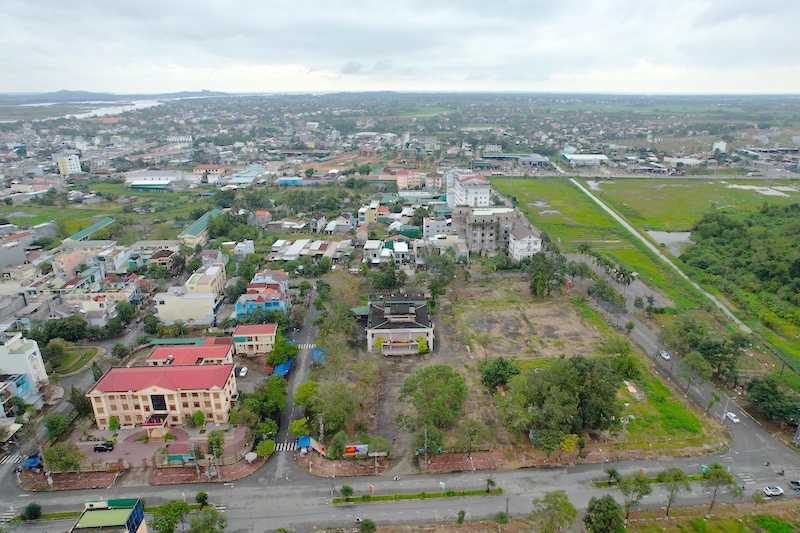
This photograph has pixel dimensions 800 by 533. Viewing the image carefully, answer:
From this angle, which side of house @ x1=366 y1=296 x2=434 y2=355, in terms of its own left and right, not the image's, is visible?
front

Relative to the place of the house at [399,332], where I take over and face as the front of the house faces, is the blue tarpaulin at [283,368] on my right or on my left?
on my right

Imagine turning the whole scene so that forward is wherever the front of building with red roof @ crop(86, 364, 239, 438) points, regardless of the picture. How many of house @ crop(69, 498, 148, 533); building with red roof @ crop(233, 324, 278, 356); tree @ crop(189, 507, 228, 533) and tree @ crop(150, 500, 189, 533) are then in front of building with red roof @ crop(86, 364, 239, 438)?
3

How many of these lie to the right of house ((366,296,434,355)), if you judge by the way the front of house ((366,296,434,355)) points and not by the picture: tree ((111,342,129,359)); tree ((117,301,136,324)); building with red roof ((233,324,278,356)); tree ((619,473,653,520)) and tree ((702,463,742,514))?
3

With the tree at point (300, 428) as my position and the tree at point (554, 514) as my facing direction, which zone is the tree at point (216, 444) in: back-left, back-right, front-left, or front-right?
back-right

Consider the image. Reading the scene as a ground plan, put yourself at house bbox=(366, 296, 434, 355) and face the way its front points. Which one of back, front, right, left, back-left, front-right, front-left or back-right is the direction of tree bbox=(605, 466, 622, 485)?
front-left

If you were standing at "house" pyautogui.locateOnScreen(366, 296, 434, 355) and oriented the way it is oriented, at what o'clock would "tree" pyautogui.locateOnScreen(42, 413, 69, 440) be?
The tree is roughly at 2 o'clock from the house.

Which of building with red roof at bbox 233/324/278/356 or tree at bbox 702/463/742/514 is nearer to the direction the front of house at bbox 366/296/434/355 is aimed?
the tree

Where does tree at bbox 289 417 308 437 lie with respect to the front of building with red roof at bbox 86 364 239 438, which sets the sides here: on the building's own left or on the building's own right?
on the building's own left

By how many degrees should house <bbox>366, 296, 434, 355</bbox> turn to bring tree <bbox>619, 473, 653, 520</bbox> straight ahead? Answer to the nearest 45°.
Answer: approximately 45° to its left

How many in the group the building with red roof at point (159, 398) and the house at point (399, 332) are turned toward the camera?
2

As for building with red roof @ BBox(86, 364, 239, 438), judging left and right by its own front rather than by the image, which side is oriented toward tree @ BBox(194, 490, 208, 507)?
front

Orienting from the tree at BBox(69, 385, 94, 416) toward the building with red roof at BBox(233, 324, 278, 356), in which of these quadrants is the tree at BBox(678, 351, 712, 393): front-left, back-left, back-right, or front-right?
front-right

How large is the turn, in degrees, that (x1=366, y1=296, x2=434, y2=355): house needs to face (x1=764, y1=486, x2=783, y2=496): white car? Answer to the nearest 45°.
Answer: approximately 45° to its left

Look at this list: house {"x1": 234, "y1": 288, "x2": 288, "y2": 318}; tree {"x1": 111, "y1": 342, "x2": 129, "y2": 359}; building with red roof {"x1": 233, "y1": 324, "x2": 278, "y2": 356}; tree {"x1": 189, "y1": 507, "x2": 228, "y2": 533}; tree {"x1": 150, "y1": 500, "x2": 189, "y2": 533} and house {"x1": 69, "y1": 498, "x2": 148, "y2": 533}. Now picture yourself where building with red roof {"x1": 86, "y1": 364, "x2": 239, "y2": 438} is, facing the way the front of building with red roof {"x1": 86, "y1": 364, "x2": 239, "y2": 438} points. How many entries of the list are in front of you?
3

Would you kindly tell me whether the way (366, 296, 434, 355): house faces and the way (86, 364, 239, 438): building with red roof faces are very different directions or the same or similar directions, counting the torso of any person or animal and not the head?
same or similar directions

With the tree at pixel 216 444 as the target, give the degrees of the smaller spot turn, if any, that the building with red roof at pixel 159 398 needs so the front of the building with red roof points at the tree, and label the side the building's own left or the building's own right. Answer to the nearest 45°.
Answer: approximately 45° to the building's own left

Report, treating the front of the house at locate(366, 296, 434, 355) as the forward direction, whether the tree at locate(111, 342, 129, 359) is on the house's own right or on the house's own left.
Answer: on the house's own right

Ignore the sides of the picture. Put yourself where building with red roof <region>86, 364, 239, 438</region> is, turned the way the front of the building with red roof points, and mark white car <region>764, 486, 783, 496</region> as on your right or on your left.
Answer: on your left

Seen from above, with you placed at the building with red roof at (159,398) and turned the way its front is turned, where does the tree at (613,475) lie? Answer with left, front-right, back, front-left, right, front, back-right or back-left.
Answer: front-left

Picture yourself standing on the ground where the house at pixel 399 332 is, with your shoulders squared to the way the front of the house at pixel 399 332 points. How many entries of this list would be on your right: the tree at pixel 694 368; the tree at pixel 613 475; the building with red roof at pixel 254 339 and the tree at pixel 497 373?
1

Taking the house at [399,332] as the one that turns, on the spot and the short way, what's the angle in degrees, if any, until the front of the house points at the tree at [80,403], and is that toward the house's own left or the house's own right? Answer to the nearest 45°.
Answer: approximately 45° to the house's own right

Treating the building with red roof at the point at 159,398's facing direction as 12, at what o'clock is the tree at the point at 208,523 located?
The tree is roughly at 12 o'clock from the building with red roof.
